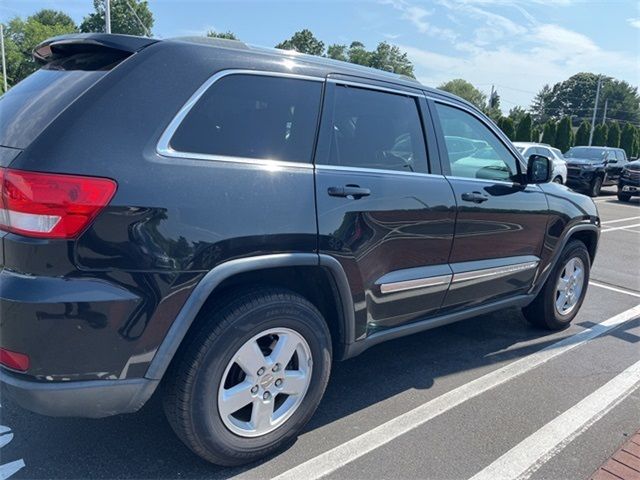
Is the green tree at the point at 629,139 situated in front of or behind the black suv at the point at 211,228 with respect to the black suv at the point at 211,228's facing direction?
in front

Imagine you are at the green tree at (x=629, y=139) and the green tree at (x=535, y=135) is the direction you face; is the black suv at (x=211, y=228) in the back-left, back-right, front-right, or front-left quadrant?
front-left

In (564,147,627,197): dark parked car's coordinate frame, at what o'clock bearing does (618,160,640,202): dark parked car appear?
(618,160,640,202): dark parked car is roughly at 8 o'clock from (564,147,627,197): dark parked car.

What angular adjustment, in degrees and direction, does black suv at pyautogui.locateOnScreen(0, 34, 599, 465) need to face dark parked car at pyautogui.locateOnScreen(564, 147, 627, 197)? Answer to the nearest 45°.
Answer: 0° — it already faces it

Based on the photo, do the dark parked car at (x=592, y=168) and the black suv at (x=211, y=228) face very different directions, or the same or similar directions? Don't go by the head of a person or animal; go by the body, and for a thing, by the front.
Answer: very different directions

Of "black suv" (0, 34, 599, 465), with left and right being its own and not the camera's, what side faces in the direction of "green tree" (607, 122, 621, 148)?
front

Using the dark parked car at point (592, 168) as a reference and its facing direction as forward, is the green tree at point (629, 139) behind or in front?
behind

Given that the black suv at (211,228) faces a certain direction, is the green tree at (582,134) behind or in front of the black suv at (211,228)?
in front

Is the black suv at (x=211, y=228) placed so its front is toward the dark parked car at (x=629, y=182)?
yes

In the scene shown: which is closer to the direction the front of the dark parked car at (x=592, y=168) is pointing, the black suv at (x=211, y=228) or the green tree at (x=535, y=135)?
the black suv

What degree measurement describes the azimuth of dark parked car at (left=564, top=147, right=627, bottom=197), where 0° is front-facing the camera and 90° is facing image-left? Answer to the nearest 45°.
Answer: approximately 45°

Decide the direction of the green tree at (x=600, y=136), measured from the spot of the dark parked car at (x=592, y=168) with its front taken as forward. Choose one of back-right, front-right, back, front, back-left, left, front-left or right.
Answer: back-right

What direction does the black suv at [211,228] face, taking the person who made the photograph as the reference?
facing away from the viewer and to the right of the viewer

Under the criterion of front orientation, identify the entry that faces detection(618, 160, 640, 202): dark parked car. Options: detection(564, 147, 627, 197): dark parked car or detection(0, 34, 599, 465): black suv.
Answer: the black suv

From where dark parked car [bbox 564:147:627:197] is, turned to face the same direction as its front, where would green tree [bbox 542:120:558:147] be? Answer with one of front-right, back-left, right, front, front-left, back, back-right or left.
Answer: back-right

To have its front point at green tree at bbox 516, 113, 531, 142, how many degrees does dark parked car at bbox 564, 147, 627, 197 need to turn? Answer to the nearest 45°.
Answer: approximately 135° to its right
